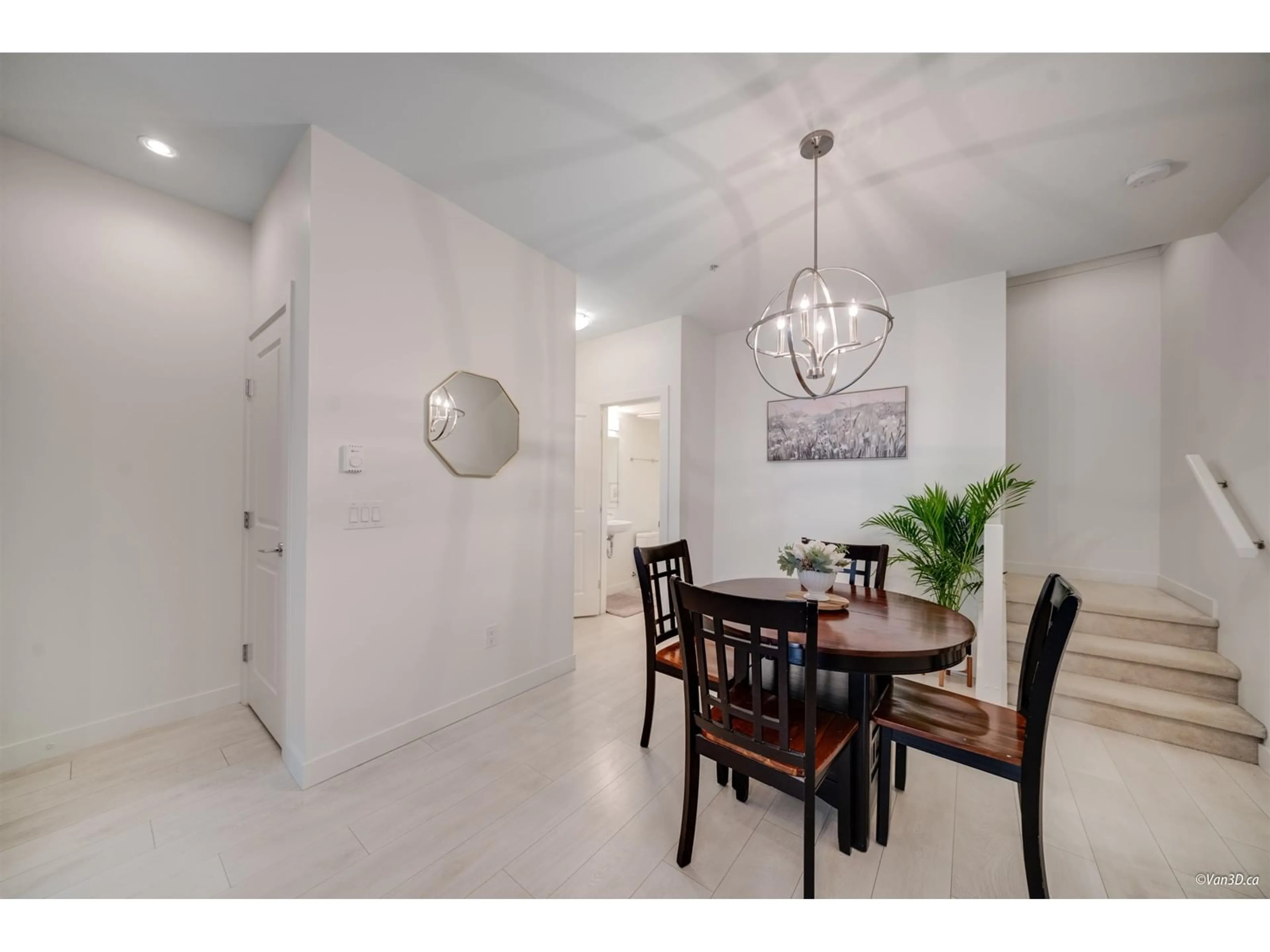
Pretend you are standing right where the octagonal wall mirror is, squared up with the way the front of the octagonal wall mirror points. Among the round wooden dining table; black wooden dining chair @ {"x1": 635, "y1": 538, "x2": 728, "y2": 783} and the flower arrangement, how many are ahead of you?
3

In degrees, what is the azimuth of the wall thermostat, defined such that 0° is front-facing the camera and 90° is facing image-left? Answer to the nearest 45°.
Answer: approximately 315°

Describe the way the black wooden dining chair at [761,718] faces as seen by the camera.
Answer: facing away from the viewer and to the right of the viewer

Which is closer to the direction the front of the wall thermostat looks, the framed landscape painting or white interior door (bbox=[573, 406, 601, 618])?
the framed landscape painting

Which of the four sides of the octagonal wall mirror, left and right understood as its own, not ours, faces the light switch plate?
right

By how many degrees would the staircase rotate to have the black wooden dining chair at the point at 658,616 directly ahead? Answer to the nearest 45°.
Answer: approximately 45° to its right

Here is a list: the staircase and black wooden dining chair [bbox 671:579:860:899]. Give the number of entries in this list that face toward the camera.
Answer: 1

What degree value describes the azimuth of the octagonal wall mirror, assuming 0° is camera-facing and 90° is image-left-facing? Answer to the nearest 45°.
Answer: approximately 315°
